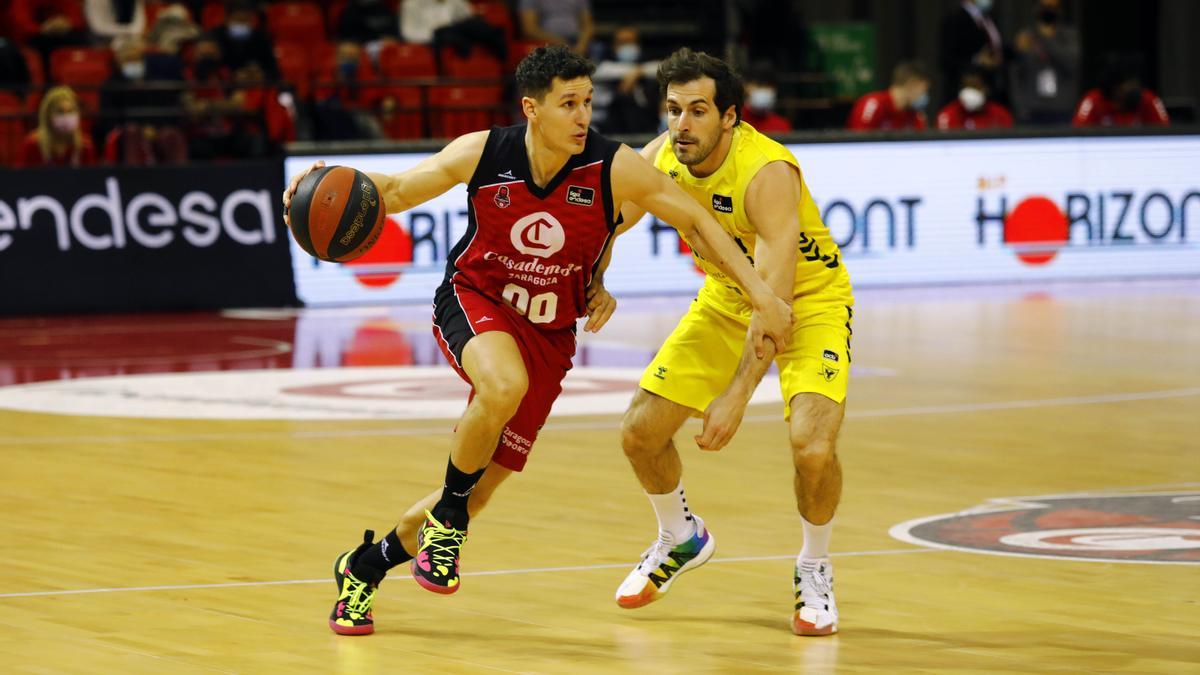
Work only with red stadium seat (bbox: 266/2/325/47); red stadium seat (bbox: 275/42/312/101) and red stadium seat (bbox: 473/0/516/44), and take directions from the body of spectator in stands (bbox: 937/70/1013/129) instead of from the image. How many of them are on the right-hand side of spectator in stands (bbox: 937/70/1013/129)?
3

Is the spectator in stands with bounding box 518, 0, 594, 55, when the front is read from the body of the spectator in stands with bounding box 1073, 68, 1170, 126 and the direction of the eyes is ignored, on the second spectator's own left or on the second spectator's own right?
on the second spectator's own right

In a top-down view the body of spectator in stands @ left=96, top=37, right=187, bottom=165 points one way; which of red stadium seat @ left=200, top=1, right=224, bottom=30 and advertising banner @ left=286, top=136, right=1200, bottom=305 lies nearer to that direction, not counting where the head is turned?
the advertising banner

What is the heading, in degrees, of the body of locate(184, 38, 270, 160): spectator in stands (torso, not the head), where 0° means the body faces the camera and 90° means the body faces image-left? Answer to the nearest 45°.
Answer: approximately 0°

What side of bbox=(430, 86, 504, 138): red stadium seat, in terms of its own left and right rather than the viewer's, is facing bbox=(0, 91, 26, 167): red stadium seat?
right

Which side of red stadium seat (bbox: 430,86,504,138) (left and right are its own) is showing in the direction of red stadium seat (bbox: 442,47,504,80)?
back

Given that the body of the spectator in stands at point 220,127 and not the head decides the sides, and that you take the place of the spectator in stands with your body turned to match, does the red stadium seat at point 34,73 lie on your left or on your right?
on your right
